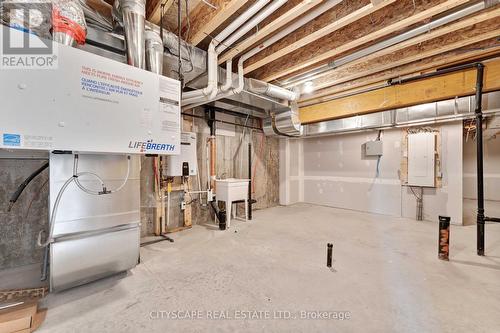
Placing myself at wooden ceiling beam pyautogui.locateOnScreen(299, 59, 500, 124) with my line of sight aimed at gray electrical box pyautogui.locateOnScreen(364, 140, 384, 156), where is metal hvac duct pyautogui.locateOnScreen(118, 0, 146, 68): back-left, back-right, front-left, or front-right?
back-left

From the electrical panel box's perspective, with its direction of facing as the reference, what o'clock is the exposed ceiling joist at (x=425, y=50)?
The exposed ceiling joist is roughly at 12 o'clock from the electrical panel box.

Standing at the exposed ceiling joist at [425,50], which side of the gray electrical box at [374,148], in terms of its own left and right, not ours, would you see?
front

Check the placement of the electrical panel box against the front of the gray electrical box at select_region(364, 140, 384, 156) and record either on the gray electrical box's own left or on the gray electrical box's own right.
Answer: on the gray electrical box's own left

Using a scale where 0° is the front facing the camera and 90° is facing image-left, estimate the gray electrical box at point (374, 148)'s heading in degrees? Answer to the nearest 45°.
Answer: approximately 0°

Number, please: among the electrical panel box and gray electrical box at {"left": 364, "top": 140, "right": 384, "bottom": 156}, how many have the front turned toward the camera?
2

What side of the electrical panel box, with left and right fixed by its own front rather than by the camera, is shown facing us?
front

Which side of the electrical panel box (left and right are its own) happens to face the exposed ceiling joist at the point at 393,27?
front

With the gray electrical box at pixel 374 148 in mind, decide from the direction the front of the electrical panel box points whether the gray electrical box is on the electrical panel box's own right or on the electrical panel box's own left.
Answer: on the electrical panel box's own right

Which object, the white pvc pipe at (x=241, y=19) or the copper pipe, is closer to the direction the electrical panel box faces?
the white pvc pipe

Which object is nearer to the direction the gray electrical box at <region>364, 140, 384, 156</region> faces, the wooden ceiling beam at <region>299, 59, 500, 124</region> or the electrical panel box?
the wooden ceiling beam
